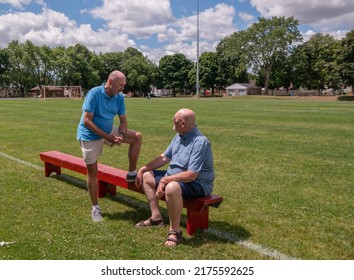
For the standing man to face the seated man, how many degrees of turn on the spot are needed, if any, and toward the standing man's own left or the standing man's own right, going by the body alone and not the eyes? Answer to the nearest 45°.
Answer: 0° — they already face them

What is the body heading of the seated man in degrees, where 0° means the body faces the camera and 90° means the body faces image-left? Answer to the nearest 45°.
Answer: approximately 45°

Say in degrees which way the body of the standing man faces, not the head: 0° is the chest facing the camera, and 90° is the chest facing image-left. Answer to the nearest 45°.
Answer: approximately 315°

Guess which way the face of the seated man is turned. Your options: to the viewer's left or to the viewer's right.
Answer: to the viewer's left

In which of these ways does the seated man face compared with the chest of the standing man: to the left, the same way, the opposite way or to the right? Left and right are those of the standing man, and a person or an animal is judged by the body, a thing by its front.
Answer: to the right

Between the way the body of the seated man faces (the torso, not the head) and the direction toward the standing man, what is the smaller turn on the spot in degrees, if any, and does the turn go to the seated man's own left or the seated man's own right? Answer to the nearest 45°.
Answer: approximately 90° to the seated man's own right
